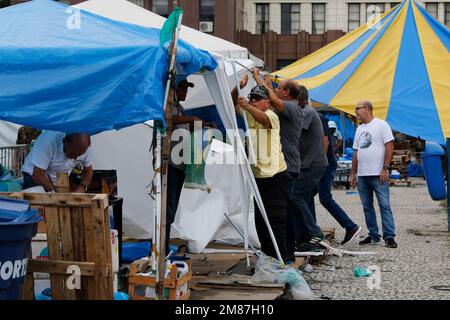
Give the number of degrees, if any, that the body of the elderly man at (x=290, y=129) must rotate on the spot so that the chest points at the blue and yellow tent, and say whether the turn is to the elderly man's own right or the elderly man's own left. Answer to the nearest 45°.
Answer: approximately 135° to the elderly man's own right

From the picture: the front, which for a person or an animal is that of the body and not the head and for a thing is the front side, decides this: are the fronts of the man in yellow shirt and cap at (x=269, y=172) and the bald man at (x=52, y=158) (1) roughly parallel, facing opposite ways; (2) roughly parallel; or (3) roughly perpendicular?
roughly perpendicular

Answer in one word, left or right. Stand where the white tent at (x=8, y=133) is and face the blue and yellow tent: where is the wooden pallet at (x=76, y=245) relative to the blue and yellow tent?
right

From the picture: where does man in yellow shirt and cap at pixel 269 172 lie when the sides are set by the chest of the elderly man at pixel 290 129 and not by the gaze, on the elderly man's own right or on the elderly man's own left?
on the elderly man's own left

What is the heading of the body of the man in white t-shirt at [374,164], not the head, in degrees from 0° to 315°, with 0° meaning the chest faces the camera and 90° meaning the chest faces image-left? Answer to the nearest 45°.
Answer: approximately 45°

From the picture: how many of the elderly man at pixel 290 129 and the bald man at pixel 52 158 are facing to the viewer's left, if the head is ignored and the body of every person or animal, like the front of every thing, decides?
1

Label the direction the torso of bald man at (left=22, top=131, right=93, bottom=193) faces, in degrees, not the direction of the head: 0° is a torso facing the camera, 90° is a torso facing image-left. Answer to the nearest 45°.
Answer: approximately 315°

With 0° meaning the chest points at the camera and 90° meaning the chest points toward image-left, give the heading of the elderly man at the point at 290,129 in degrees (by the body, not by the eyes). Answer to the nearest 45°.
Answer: approximately 90°

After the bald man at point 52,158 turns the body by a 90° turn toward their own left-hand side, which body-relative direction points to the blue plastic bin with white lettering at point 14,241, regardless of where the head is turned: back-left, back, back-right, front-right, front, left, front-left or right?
back-right

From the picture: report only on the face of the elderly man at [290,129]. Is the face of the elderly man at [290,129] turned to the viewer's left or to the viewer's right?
to the viewer's left
